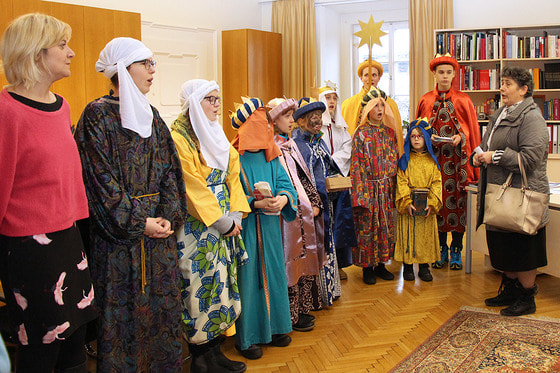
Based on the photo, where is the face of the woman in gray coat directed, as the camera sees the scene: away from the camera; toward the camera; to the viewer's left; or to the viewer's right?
to the viewer's left

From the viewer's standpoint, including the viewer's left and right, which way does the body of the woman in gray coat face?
facing to the left of the viewer

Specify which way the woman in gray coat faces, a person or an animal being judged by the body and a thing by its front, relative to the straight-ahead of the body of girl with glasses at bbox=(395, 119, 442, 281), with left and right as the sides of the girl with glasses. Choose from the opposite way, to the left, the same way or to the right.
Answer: to the right

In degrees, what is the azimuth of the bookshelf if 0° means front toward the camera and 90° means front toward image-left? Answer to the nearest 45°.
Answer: approximately 0°

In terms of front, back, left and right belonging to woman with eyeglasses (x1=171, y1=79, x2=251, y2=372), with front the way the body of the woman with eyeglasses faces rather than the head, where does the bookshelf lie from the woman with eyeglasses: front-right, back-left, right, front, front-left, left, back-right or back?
left

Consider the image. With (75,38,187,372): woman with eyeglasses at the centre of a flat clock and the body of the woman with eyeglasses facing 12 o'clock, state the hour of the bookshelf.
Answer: The bookshelf is roughly at 9 o'clock from the woman with eyeglasses.

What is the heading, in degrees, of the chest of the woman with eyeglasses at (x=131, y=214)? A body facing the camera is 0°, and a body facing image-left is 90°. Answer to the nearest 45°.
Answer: approximately 315°

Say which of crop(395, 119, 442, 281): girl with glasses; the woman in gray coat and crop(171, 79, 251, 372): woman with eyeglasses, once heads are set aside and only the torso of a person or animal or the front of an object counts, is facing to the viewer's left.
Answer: the woman in gray coat

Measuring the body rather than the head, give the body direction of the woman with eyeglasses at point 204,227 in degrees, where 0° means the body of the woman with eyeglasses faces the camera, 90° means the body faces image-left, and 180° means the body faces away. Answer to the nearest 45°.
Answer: approximately 315°
